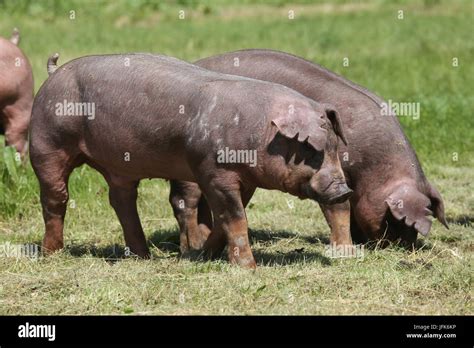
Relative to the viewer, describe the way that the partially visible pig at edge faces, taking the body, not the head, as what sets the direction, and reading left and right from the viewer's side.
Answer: facing to the left of the viewer

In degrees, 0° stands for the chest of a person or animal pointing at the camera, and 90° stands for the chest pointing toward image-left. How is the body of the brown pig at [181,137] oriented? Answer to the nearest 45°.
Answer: approximately 270°

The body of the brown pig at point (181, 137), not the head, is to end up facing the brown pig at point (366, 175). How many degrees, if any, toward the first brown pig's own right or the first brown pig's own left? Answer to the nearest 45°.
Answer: approximately 45° to the first brown pig's own left

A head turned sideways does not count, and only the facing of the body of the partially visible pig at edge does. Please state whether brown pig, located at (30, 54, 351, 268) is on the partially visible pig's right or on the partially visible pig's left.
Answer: on the partially visible pig's left

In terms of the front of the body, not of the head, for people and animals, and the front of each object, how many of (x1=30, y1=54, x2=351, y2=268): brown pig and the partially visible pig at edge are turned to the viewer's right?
1

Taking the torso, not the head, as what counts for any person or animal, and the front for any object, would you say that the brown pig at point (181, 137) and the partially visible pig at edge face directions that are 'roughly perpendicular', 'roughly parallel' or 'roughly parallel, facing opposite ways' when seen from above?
roughly parallel, facing opposite ways

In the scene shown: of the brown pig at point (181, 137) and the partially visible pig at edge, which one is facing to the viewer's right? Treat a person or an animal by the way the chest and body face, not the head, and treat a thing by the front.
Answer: the brown pig

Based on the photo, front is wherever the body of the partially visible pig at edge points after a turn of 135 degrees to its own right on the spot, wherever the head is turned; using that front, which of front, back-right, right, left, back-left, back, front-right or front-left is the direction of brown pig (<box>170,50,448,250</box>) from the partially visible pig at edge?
right
